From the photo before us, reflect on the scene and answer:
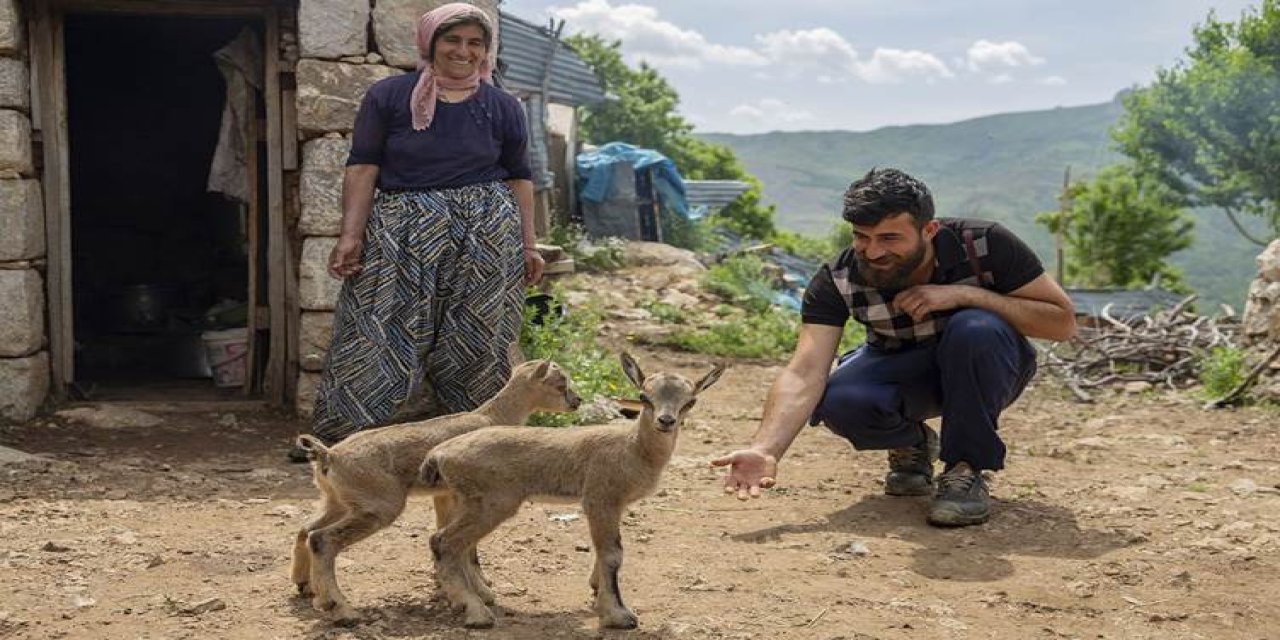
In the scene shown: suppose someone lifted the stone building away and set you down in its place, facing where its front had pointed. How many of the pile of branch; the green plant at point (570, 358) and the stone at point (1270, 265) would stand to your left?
3

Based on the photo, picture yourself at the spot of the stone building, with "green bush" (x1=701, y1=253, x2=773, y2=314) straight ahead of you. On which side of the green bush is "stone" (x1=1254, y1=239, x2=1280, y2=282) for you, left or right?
right

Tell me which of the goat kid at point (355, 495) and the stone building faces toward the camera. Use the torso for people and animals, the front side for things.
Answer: the stone building

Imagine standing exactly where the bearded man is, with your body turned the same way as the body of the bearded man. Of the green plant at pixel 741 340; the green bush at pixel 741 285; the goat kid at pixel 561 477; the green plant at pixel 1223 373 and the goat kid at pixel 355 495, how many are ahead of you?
2

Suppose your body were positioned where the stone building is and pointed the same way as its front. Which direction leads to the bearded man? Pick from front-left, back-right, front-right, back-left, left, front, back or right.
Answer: front-left

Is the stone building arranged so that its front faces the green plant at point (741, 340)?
no

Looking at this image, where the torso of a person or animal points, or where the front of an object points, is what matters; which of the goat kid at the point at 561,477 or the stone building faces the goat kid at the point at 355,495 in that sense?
the stone building

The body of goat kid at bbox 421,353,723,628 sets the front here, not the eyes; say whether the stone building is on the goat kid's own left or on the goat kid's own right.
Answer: on the goat kid's own left

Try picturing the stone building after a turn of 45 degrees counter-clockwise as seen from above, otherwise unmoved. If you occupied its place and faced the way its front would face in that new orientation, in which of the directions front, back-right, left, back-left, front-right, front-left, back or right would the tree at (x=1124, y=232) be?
left

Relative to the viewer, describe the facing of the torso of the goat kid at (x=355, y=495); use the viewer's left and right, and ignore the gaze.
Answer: facing to the right of the viewer

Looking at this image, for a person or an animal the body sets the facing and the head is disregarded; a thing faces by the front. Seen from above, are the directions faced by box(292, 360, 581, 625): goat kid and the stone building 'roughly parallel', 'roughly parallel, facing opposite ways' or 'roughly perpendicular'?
roughly perpendicular

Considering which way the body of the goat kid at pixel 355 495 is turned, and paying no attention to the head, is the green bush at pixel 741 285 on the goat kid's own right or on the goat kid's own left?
on the goat kid's own left

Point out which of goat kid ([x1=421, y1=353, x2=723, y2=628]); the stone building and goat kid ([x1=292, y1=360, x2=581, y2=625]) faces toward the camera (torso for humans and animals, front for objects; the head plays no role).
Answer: the stone building

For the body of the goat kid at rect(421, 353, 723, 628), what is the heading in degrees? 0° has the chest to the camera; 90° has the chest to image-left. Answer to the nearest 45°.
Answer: approximately 270°

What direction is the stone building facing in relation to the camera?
toward the camera

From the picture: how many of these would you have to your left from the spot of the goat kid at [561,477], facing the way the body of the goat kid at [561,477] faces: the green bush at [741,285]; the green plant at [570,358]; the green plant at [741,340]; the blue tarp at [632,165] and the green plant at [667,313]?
5

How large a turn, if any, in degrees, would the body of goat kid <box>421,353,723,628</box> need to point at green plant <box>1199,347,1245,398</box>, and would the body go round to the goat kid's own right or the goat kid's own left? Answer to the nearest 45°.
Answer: approximately 45° to the goat kid's own left

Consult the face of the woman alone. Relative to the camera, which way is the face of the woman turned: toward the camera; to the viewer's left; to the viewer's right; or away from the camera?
toward the camera

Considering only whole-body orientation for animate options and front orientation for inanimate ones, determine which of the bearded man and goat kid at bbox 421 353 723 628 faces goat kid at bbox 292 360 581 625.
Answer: the bearded man

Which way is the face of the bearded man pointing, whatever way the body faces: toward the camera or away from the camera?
toward the camera
